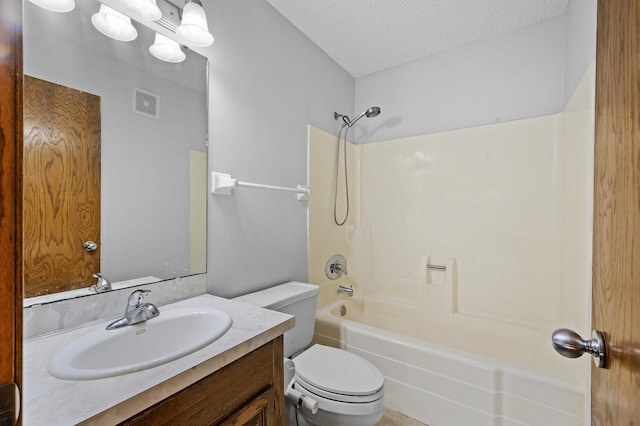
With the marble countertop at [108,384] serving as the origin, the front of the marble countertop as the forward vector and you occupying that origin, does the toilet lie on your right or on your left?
on your left

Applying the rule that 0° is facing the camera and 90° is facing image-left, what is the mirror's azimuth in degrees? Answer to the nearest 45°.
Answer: approximately 315°

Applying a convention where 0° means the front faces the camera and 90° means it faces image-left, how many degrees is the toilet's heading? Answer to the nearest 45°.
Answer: approximately 315°

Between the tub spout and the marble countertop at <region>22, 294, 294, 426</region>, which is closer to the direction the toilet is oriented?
the marble countertop

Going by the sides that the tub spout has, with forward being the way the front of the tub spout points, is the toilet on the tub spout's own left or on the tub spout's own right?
on the tub spout's own right

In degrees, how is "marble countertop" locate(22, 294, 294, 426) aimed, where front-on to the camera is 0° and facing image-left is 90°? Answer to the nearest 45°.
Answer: approximately 315°

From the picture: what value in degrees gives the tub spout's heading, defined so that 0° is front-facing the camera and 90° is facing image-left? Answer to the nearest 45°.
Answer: approximately 315°

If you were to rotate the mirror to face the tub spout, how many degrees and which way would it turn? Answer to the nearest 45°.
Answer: approximately 45° to its left
